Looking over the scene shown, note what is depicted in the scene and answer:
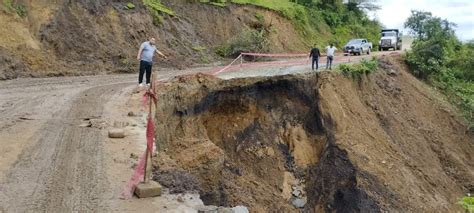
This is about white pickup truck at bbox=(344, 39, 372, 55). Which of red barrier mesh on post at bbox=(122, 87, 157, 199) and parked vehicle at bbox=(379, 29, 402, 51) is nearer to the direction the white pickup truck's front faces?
the red barrier mesh on post

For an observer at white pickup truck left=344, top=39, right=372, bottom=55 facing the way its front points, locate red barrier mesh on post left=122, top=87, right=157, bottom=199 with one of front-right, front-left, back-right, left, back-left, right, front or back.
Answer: front-left

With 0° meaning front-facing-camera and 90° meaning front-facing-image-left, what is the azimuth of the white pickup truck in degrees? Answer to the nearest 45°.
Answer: approximately 45°

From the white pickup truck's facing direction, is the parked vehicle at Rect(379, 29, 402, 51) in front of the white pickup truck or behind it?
behind

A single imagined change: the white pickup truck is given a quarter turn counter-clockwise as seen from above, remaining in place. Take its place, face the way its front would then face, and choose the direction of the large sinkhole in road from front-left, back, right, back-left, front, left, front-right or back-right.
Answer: front-right
